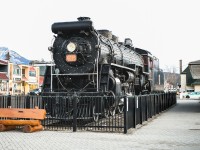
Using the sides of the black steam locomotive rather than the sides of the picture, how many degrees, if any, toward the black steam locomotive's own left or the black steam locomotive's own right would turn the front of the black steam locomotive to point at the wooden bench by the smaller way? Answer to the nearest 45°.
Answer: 0° — it already faces it
